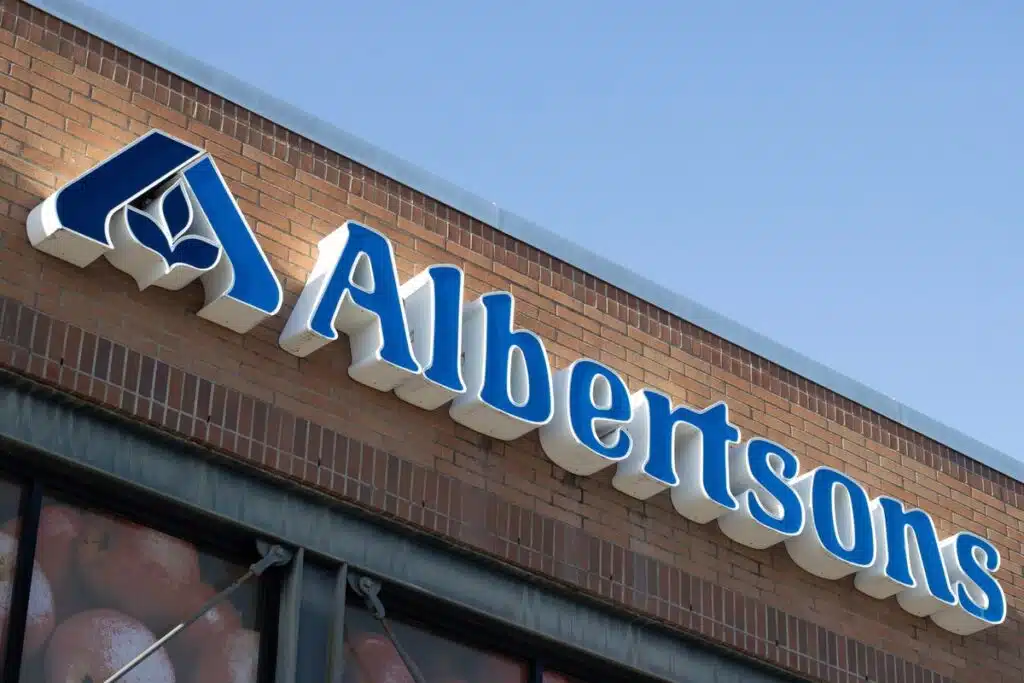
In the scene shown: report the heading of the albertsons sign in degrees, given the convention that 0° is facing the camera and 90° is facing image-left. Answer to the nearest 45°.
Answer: approximately 315°

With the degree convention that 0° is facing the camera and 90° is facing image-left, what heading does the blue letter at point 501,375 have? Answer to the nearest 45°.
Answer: approximately 315°
